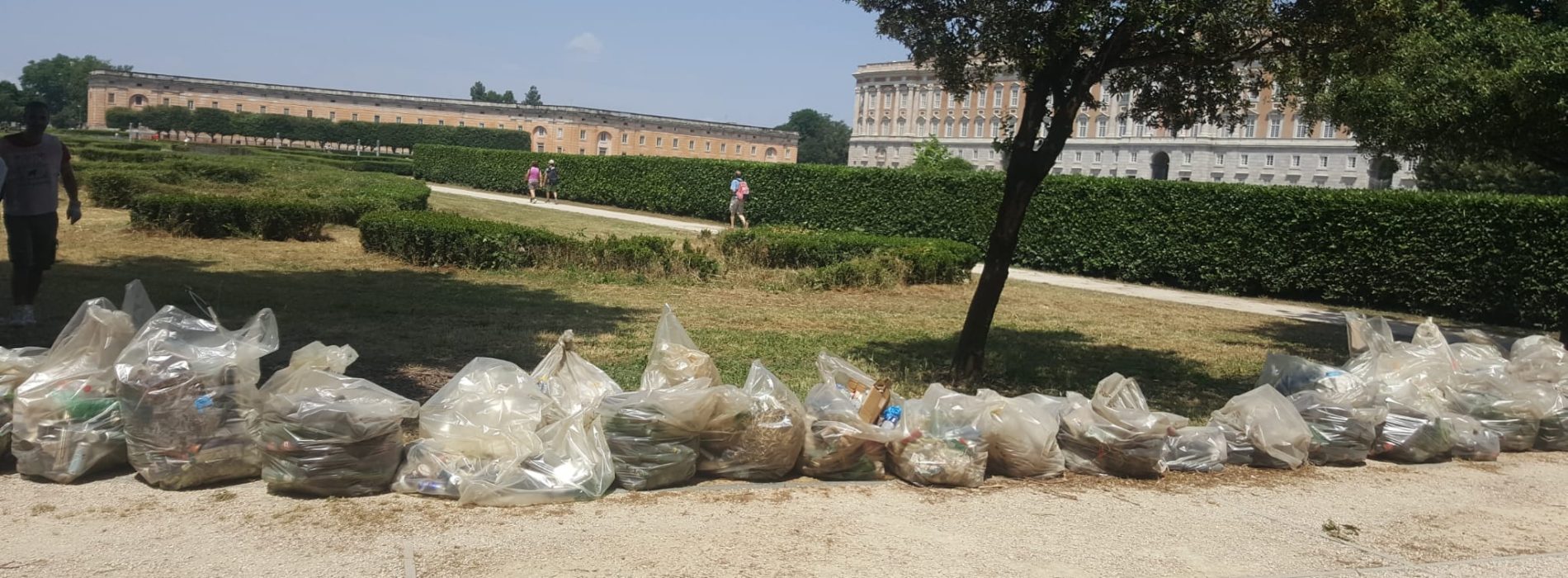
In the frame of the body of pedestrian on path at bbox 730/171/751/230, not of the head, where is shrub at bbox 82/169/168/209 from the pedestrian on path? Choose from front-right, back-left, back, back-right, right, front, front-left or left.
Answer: left

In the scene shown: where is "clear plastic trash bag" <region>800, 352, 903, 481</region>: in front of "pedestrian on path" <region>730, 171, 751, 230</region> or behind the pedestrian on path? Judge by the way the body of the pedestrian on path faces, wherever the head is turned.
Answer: behind

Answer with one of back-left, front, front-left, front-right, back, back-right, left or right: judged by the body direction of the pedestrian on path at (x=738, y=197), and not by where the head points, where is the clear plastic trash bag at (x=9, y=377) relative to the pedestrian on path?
back-left

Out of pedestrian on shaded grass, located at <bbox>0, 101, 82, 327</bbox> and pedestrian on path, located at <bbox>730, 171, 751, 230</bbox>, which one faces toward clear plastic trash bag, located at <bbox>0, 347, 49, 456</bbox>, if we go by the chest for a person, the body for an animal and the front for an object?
pedestrian on shaded grass, located at <bbox>0, 101, 82, 327</bbox>

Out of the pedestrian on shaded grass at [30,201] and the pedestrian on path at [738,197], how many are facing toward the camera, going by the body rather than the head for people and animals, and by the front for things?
1

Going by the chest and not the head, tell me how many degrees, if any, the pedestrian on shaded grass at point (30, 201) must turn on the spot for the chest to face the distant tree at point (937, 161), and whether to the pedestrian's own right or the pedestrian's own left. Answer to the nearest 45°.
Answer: approximately 135° to the pedestrian's own left

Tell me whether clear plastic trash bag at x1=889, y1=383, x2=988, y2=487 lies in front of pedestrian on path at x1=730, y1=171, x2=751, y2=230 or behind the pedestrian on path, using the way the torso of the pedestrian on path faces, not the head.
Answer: behind

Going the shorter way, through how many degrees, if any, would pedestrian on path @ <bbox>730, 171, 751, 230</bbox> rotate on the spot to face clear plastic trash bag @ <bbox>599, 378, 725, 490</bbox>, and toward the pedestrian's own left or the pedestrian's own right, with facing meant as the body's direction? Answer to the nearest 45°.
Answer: approximately 135° to the pedestrian's own left

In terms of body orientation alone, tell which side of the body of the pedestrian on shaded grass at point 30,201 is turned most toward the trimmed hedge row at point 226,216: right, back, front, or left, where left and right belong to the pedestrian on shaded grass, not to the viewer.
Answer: back

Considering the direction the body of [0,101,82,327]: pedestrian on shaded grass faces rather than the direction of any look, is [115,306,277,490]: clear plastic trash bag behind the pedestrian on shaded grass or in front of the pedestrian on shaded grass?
in front

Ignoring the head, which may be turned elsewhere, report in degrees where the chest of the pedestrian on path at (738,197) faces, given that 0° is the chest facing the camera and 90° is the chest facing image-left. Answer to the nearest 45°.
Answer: approximately 135°

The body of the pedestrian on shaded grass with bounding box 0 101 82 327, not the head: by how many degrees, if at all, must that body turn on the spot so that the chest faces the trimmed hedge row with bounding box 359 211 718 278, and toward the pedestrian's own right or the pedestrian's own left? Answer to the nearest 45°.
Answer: approximately 135° to the pedestrian's own left

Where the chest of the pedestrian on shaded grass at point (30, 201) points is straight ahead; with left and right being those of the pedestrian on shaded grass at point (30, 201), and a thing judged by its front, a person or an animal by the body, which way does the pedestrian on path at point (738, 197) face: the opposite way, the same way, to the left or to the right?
the opposite way
